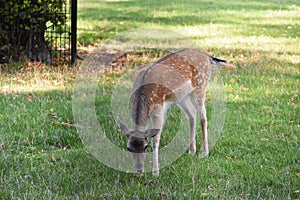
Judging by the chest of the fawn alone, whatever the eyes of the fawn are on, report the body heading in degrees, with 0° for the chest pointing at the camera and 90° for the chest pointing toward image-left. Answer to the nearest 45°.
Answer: approximately 45°
